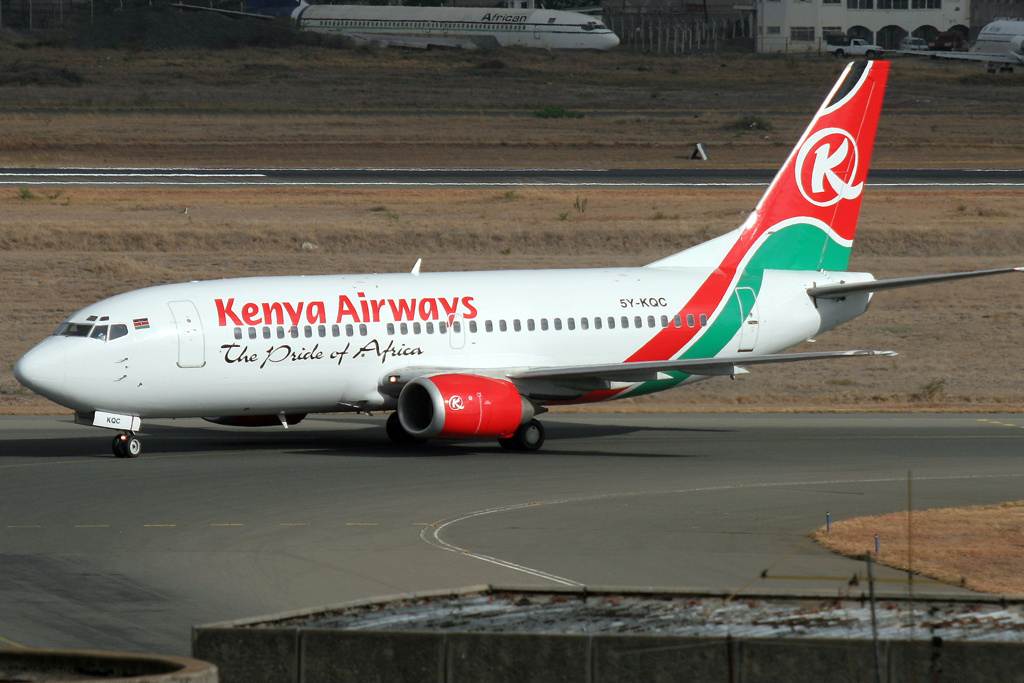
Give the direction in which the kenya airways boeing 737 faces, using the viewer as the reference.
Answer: facing the viewer and to the left of the viewer

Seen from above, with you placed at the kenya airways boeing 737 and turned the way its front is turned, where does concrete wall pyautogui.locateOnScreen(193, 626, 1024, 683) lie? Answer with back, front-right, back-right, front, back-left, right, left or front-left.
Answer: front-left
